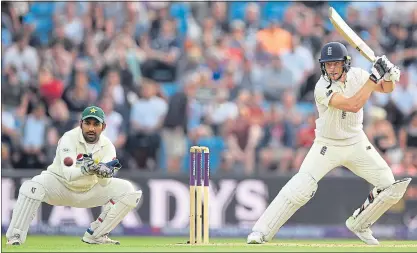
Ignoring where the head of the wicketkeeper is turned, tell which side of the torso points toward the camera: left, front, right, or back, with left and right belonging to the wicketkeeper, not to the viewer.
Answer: front

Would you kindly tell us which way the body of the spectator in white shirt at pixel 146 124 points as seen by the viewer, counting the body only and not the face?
toward the camera

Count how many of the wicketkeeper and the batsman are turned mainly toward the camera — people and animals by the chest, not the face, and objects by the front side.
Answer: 2

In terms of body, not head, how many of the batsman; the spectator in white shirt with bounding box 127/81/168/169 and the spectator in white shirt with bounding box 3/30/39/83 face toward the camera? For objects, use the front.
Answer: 3

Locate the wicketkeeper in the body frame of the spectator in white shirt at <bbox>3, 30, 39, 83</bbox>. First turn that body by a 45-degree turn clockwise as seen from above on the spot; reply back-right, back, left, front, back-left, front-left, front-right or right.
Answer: front-left

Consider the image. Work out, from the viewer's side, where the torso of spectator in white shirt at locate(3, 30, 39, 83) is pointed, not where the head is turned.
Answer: toward the camera
